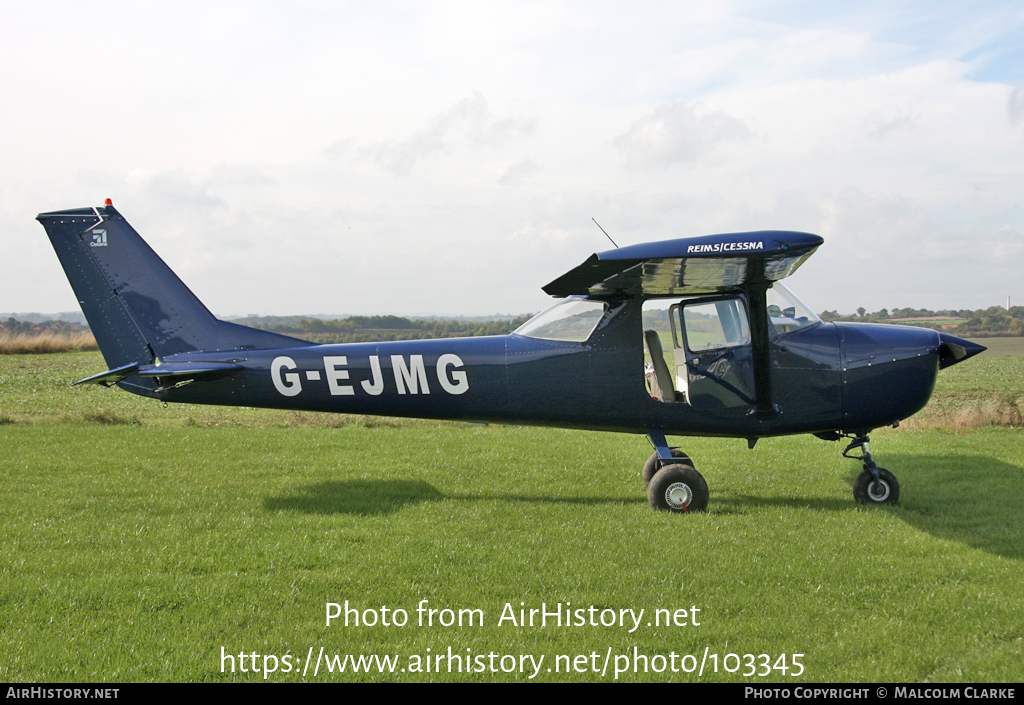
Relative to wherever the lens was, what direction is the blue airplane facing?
facing to the right of the viewer
